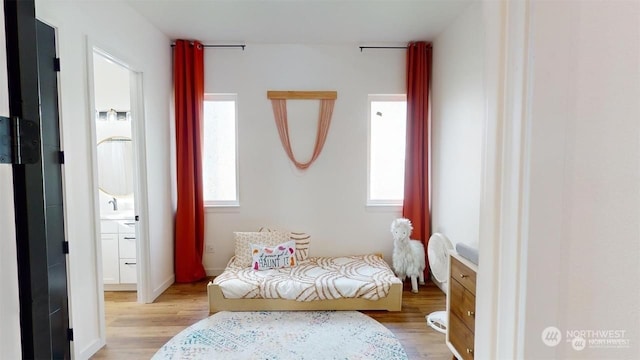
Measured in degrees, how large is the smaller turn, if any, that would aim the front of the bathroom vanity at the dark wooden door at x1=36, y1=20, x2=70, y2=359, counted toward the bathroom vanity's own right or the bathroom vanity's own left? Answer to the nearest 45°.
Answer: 0° — it already faces it

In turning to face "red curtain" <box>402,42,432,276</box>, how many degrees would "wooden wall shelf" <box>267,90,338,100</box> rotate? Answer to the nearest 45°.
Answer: approximately 90° to its left

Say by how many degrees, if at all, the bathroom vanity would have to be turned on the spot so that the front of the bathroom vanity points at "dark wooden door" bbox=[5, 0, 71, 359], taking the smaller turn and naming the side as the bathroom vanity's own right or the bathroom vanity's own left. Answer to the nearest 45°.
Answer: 0° — it already faces it

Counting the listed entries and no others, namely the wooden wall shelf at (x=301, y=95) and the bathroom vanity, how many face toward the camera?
2

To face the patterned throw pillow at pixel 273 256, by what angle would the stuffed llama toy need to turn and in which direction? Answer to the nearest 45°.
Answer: approximately 45° to its right

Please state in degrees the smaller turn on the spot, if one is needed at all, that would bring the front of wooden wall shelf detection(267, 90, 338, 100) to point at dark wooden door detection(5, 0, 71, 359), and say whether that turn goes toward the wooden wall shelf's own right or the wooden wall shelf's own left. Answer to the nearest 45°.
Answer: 0° — it already faces it

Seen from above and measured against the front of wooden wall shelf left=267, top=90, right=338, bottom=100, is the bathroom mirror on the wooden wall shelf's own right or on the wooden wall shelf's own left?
on the wooden wall shelf's own right

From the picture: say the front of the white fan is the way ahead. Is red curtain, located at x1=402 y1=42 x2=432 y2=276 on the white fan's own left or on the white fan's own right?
on the white fan's own right

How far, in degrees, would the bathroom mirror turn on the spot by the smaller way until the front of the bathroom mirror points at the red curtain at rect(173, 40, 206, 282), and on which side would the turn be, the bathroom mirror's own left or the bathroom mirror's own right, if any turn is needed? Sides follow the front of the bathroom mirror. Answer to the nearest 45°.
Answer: approximately 45° to the bathroom mirror's own left

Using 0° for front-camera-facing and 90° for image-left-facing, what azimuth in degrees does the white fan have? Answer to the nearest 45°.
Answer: approximately 45°

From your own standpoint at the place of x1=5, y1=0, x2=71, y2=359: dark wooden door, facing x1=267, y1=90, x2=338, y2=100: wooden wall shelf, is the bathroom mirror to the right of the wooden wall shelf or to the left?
left
